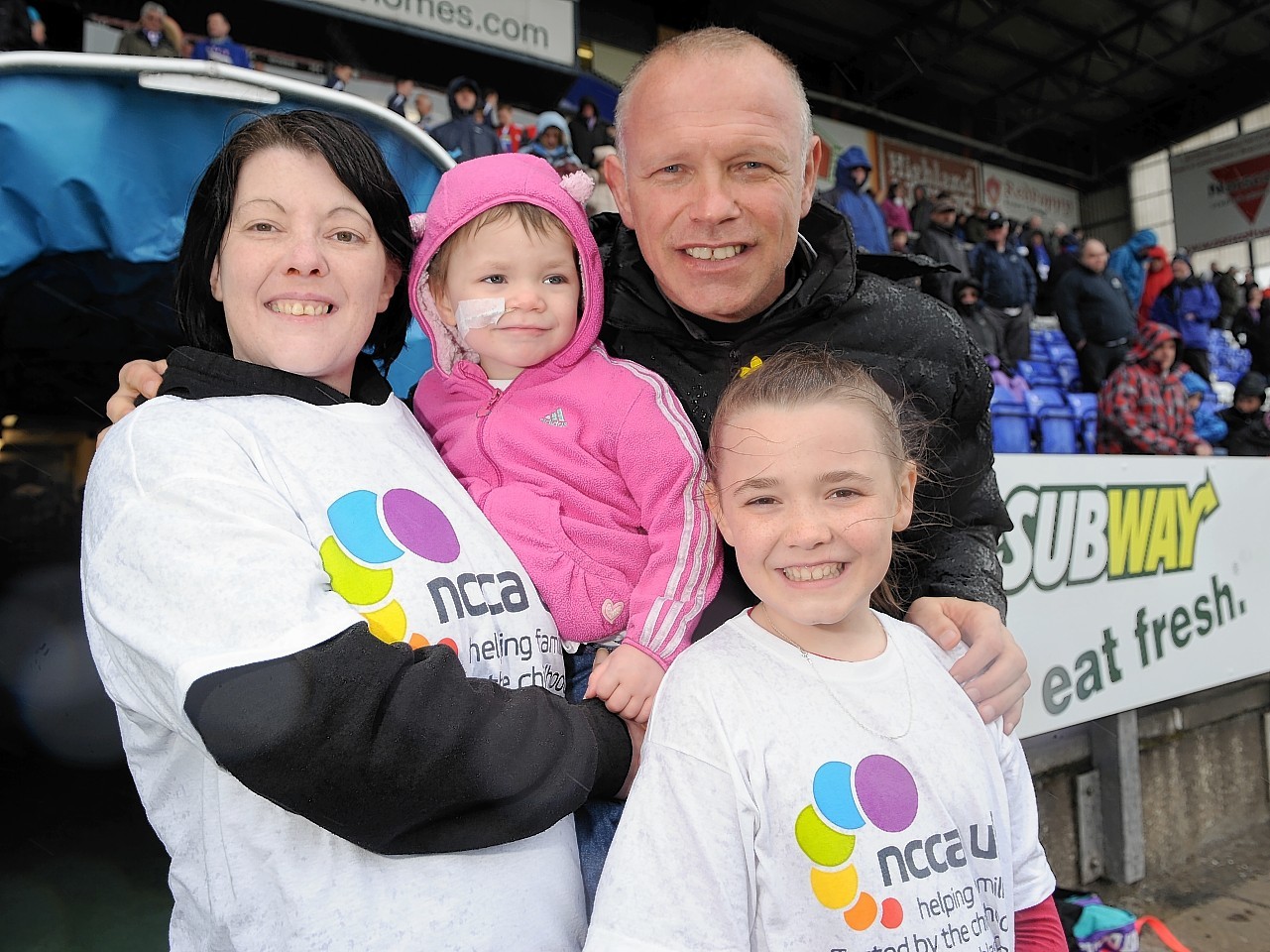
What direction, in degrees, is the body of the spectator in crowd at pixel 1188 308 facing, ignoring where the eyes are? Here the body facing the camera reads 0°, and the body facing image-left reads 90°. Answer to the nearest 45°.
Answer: approximately 45°

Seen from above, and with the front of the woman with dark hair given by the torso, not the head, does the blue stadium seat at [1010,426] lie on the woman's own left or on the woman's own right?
on the woman's own left

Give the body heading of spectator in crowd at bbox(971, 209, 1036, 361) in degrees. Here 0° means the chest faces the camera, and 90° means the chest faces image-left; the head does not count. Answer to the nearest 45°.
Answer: approximately 45°

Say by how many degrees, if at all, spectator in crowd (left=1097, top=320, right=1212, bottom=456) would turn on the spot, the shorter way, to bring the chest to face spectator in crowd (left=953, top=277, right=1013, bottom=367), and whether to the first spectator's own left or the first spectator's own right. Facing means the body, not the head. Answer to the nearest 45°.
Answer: approximately 180°

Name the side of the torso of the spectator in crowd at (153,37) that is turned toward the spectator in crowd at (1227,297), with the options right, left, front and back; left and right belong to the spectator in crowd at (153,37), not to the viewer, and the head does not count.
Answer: left

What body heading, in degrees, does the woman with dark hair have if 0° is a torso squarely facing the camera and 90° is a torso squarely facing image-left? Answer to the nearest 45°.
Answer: approximately 315°

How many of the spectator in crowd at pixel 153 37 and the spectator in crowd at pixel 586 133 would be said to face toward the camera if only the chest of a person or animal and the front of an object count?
2

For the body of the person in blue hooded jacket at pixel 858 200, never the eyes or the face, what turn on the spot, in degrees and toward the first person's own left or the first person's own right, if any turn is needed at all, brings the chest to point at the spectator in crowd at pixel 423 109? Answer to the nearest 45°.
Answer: approximately 90° to the first person's own right
